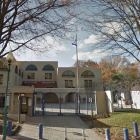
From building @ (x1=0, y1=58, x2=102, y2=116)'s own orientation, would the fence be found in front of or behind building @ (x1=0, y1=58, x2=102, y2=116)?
in front

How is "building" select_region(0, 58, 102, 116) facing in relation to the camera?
toward the camera
